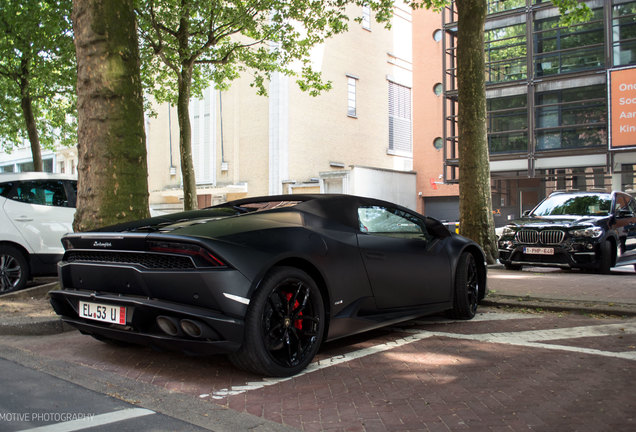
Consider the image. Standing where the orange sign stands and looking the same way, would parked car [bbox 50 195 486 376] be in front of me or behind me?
in front

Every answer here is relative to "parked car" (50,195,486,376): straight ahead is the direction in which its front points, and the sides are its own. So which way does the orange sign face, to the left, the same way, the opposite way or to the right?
the opposite way

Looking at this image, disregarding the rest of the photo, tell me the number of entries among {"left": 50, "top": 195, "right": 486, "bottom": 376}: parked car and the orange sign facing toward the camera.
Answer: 1

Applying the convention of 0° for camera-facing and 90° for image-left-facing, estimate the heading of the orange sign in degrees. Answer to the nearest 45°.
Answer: approximately 0°

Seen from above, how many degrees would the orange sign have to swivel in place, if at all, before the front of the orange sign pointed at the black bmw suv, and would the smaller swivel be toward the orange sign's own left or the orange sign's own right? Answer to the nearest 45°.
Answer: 0° — it already faces it

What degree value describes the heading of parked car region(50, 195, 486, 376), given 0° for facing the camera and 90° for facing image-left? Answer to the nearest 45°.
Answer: approximately 225°

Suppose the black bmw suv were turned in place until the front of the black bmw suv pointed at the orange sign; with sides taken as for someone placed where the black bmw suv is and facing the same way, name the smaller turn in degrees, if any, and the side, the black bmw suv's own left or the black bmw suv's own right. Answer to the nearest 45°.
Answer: approximately 135° to the black bmw suv's own right

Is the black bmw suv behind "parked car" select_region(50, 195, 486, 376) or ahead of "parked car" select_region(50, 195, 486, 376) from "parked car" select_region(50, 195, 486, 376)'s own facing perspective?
ahead
